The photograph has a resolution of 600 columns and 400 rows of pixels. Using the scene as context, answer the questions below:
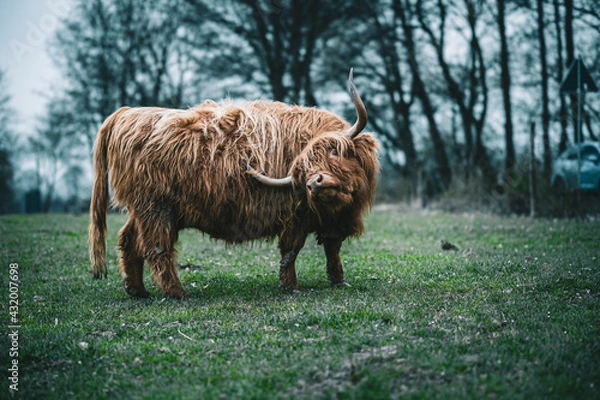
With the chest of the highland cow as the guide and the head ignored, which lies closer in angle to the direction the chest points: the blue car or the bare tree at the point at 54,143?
the blue car

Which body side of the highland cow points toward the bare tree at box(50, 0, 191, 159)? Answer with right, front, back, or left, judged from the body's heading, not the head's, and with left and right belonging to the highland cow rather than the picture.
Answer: left

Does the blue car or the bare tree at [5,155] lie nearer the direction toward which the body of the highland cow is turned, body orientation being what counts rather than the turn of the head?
the blue car

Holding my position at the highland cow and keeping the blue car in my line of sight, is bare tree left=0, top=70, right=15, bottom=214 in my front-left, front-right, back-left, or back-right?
front-left

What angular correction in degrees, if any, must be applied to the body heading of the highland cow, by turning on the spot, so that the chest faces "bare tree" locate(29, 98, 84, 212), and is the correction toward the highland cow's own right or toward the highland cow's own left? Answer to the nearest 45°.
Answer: approximately 90° to the highland cow's own left

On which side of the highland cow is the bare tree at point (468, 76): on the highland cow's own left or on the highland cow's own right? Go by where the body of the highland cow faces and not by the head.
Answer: on the highland cow's own left

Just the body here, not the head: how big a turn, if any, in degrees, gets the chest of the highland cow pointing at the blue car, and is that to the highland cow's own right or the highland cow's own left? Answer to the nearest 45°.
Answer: approximately 45° to the highland cow's own left

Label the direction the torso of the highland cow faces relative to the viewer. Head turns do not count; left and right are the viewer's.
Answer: facing to the right of the viewer

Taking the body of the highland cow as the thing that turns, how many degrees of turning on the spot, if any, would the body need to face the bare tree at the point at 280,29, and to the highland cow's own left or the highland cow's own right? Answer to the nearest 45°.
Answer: approximately 90° to the highland cow's own left
